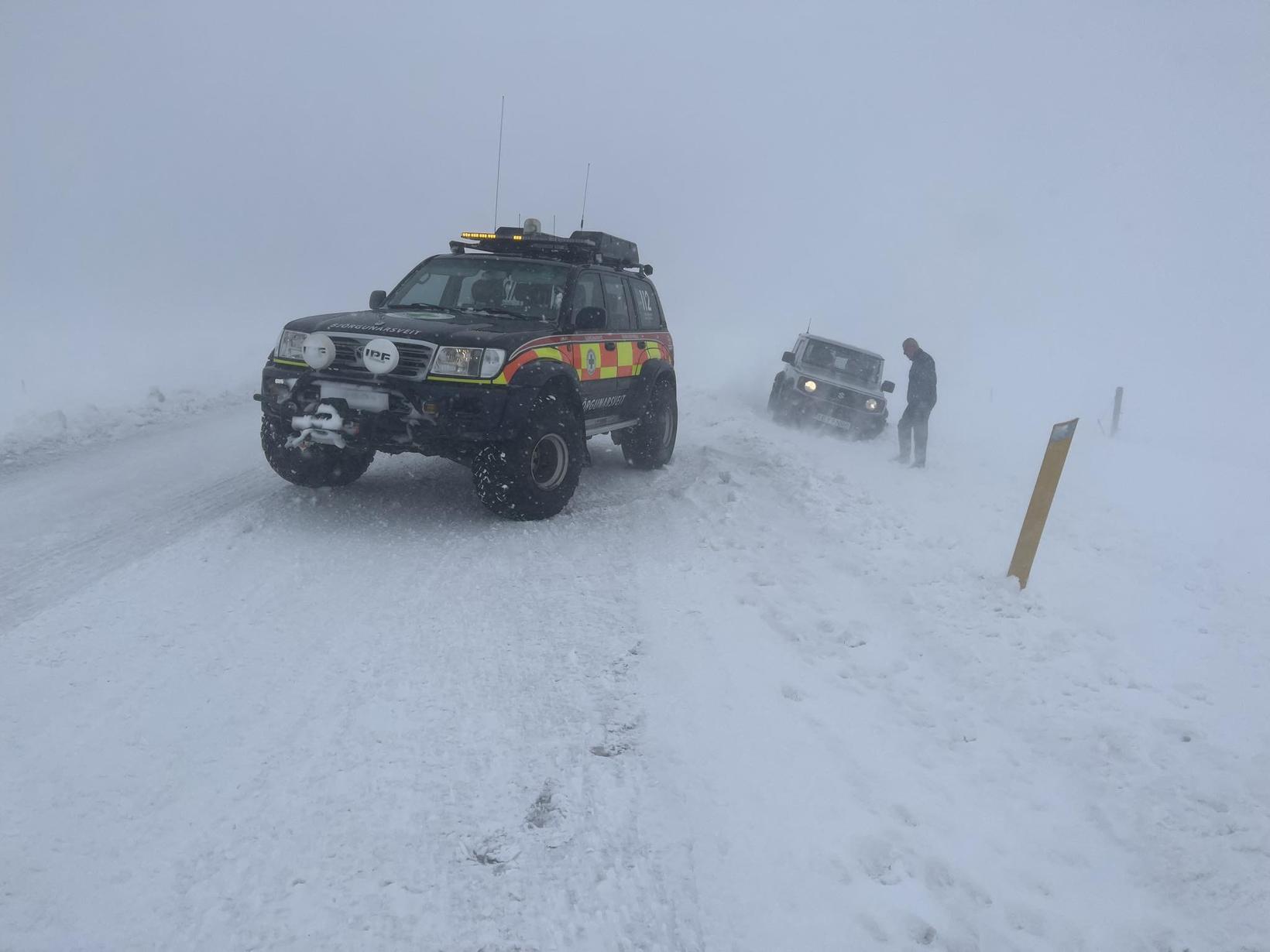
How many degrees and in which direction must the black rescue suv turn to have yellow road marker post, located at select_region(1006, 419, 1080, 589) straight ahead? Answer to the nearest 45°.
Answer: approximately 135° to its left

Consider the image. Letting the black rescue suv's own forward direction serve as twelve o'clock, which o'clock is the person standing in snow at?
The person standing in snow is roughly at 6 o'clock from the black rescue suv.

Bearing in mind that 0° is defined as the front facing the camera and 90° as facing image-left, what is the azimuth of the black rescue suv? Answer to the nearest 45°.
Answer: approximately 45°
